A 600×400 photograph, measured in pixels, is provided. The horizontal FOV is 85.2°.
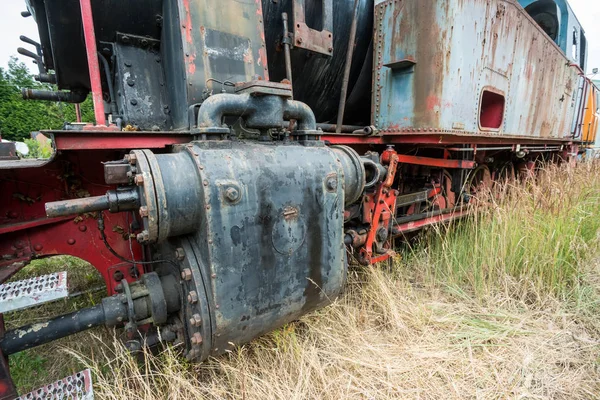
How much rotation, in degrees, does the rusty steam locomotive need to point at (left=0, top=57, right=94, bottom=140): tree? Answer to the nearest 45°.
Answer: approximately 90° to its right

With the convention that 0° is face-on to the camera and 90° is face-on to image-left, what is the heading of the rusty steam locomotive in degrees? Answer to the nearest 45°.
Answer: approximately 45°
